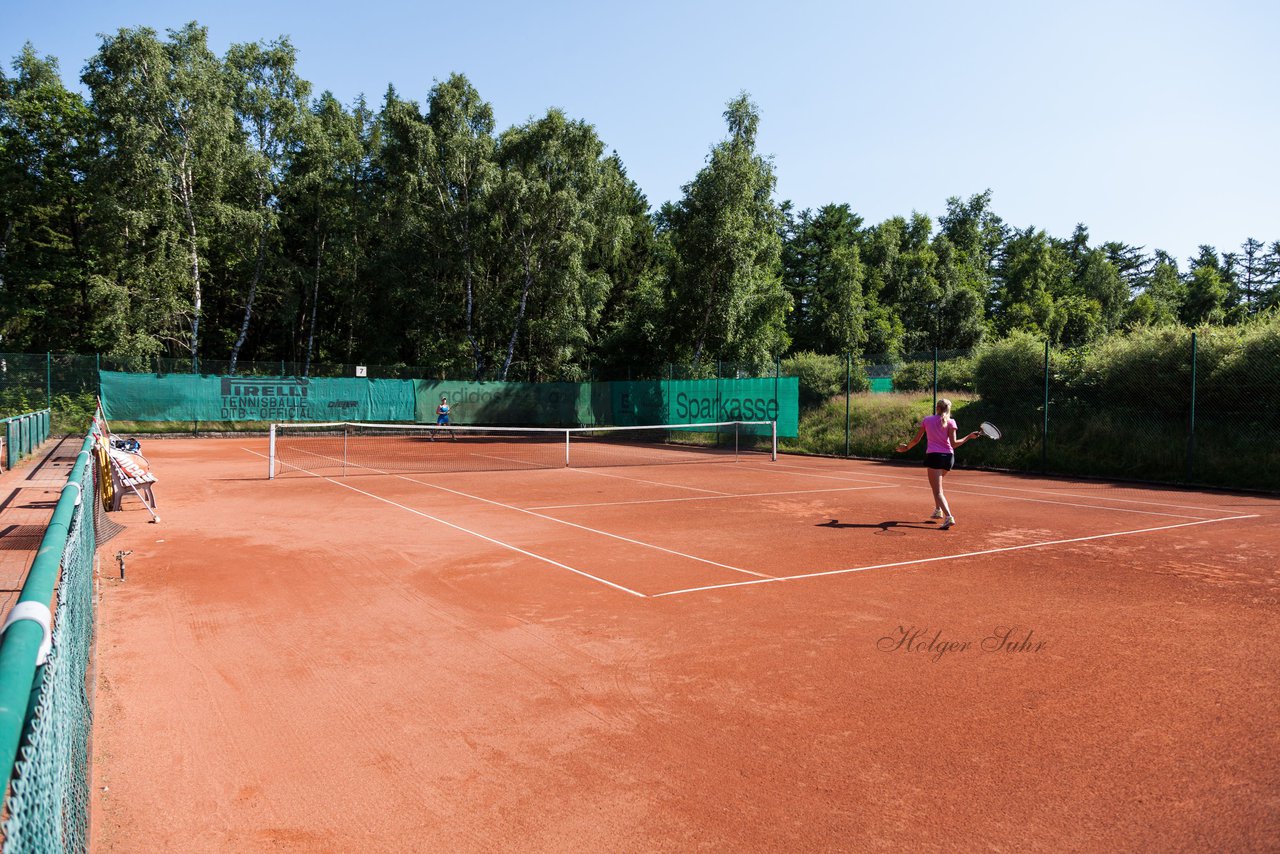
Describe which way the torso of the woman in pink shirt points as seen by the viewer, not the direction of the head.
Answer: away from the camera

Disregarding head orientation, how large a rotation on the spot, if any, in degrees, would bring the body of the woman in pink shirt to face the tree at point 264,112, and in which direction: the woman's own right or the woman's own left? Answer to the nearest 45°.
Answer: approximately 45° to the woman's own left

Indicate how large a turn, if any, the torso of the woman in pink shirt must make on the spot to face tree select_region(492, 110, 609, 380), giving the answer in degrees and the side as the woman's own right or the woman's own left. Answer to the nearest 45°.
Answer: approximately 45° to the woman's own left

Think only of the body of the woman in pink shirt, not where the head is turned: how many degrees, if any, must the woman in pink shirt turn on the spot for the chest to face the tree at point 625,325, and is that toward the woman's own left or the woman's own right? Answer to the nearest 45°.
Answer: approximately 45° to the woman's own left

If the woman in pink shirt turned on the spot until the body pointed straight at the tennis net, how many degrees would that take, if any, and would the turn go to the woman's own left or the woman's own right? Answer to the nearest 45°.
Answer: approximately 45° to the woman's own left
